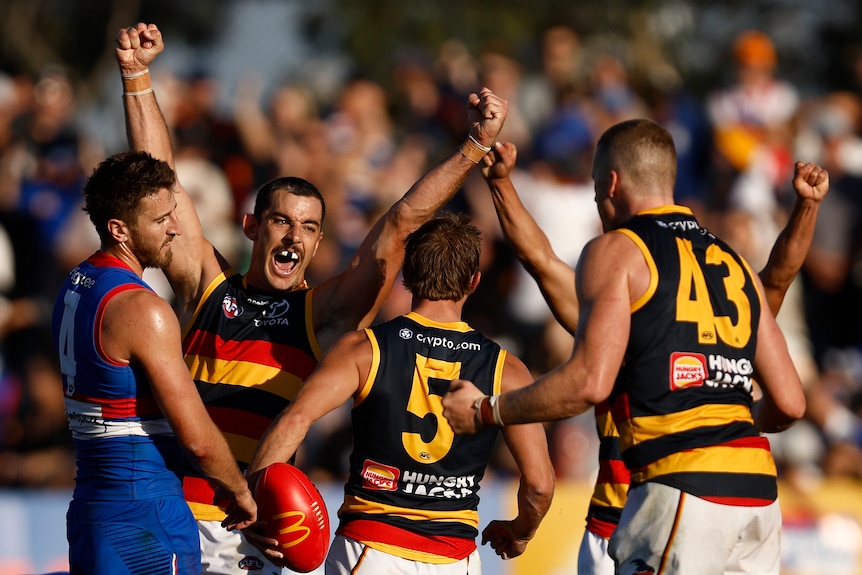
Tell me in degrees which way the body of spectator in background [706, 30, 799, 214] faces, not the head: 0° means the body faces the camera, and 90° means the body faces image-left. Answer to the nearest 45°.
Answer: approximately 0°
